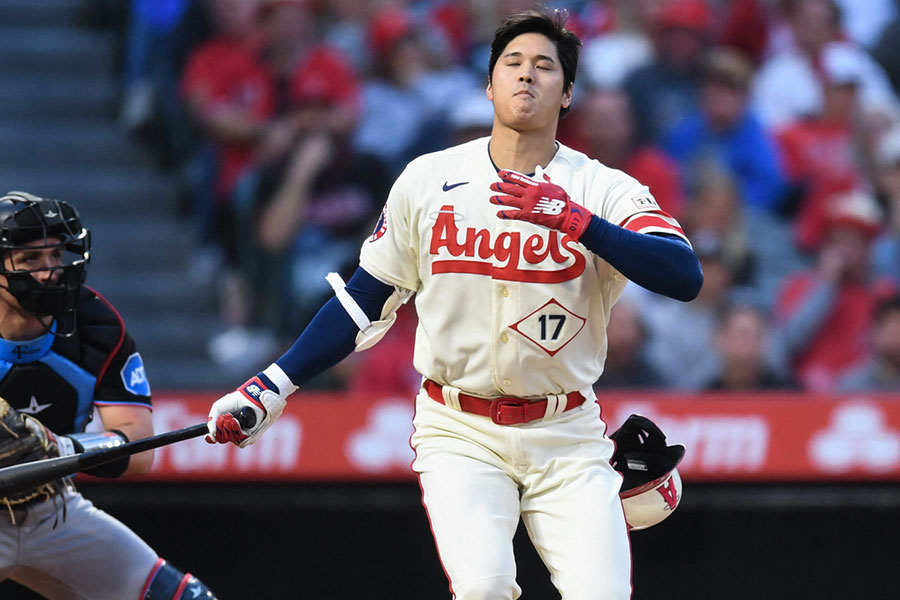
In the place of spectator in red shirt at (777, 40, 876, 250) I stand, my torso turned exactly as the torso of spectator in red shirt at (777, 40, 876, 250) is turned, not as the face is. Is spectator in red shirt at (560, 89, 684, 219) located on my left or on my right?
on my right

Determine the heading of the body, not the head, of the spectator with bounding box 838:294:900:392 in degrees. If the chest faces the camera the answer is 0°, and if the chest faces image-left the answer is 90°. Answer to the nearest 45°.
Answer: approximately 0°

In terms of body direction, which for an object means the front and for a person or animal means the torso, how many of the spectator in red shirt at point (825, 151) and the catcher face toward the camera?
2

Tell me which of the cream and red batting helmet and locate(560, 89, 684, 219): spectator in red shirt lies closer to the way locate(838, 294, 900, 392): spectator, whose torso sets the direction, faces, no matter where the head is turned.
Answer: the cream and red batting helmet

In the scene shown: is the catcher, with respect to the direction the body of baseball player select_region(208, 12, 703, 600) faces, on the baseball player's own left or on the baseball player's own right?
on the baseball player's own right

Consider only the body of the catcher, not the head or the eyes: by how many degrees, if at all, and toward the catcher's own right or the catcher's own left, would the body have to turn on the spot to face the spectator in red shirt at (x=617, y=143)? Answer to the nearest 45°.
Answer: approximately 135° to the catcher's own left

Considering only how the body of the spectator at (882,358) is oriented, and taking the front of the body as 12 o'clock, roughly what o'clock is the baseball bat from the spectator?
The baseball bat is roughly at 1 o'clock from the spectator.

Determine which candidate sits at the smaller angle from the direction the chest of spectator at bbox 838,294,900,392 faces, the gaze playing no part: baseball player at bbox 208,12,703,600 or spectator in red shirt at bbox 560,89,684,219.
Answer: the baseball player
